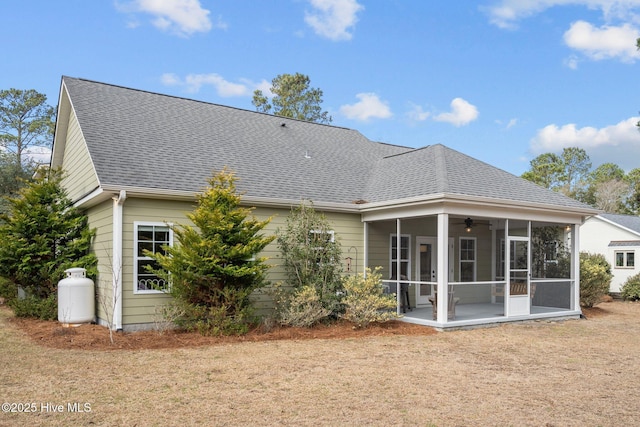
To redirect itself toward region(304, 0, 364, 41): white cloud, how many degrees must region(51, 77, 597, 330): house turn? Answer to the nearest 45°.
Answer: approximately 45° to its right

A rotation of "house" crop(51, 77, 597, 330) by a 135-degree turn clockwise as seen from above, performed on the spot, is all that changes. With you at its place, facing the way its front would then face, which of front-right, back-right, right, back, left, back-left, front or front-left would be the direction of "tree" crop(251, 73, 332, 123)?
left

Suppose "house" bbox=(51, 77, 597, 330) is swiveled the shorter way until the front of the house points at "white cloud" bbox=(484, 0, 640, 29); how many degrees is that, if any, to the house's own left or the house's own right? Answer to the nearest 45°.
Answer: approximately 90° to the house's own right

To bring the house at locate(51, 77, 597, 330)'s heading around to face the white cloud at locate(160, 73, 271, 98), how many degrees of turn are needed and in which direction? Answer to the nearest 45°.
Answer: approximately 45° to its right

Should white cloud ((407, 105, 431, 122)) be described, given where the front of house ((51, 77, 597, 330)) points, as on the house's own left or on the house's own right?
on the house's own right

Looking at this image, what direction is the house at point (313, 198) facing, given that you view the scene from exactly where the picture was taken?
facing away from the viewer and to the left of the viewer
